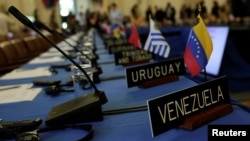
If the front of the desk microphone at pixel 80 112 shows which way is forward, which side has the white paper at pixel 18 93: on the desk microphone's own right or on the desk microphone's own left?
on the desk microphone's own right

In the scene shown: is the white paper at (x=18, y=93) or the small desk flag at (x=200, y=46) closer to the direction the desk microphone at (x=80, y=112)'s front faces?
the white paper

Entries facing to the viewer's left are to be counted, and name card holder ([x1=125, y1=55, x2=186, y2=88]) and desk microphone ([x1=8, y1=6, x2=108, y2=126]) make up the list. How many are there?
1

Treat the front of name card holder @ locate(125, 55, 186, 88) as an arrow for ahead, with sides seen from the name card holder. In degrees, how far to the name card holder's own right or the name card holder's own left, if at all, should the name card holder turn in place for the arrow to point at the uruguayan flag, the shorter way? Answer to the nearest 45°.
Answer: approximately 135° to the name card holder's own left

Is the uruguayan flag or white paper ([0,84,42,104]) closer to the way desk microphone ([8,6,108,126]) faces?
the white paper

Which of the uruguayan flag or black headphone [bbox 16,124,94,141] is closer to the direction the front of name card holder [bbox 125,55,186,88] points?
the black headphone

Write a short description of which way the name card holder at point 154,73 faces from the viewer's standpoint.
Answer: facing the viewer and to the right of the viewer

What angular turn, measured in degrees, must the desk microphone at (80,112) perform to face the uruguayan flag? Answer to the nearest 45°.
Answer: approximately 135° to its right

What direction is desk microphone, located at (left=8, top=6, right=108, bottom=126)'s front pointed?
to the viewer's left

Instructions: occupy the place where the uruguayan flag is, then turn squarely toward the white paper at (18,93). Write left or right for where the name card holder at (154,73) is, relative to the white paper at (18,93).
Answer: left

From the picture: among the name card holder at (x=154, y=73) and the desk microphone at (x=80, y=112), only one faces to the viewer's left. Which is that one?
the desk microphone
